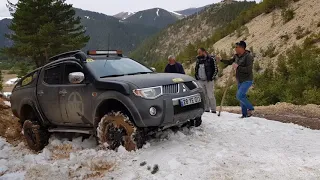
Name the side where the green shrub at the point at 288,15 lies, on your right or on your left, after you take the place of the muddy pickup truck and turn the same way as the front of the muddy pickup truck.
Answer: on your left

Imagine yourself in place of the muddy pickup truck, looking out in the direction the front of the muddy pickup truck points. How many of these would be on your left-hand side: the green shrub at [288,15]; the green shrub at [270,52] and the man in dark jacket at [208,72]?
3

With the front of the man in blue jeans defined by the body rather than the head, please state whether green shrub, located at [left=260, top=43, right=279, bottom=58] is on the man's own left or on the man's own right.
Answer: on the man's own right

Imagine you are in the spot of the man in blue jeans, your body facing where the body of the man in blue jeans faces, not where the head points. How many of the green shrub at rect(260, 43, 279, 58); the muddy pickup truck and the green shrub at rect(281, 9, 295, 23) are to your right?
2

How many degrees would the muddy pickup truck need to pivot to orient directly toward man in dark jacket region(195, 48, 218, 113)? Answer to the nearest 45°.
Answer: approximately 90° to its left

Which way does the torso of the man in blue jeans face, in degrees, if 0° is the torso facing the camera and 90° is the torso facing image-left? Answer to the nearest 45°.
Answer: approximately 90°

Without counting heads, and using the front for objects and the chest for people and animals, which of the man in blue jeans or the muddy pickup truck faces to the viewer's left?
the man in blue jeans

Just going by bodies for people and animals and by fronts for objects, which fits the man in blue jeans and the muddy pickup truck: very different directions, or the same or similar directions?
very different directions

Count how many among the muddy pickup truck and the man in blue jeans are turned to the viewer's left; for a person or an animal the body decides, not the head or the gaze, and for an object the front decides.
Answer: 1
